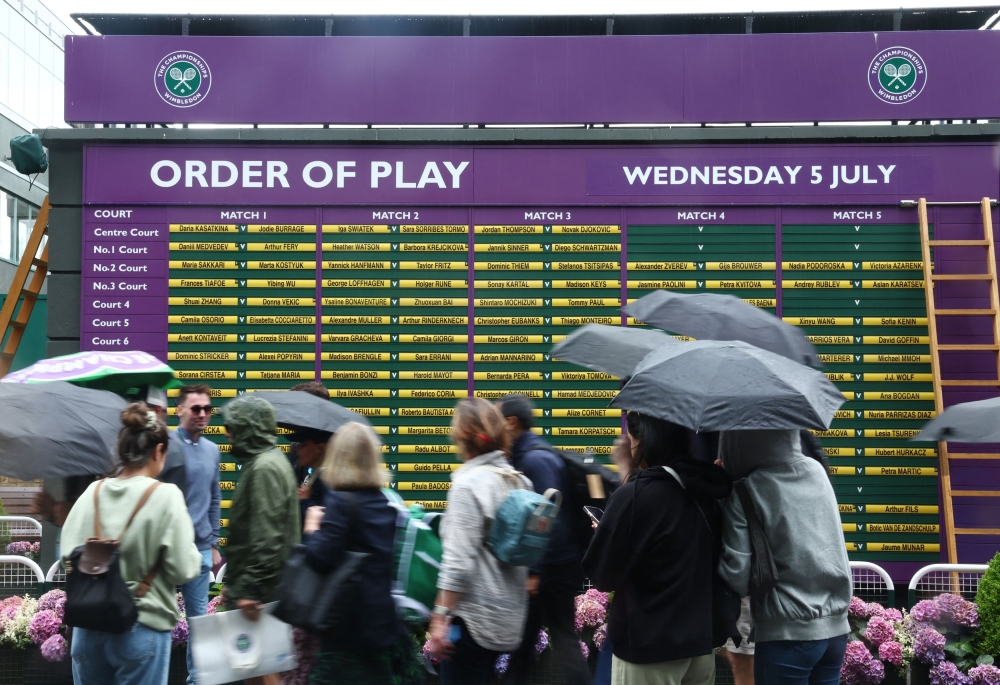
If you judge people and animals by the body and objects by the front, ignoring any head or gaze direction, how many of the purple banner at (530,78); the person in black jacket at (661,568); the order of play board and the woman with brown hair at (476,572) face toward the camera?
2

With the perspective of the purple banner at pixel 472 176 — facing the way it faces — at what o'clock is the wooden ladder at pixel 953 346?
The wooden ladder is roughly at 9 o'clock from the purple banner.

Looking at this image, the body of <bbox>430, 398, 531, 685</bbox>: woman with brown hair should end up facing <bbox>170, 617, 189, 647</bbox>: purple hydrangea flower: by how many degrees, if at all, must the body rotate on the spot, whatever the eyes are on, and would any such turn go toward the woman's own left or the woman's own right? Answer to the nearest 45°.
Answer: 0° — they already face it

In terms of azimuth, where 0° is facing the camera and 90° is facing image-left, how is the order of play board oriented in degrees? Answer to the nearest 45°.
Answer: approximately 0°

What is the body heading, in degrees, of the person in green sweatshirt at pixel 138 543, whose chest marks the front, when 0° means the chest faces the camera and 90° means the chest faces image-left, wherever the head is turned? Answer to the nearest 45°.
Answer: approximately 225°

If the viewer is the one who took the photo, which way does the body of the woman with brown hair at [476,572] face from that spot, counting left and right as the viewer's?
facing away from the viewer and to the left of the viewer

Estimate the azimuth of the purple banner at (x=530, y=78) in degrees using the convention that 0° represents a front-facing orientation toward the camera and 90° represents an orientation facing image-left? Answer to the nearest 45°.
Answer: approximately 0°

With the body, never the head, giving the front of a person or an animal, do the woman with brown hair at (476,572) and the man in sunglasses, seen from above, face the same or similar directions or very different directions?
very different directions

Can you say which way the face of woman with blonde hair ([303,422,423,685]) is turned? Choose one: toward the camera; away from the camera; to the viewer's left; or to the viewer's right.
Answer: away from the camera
